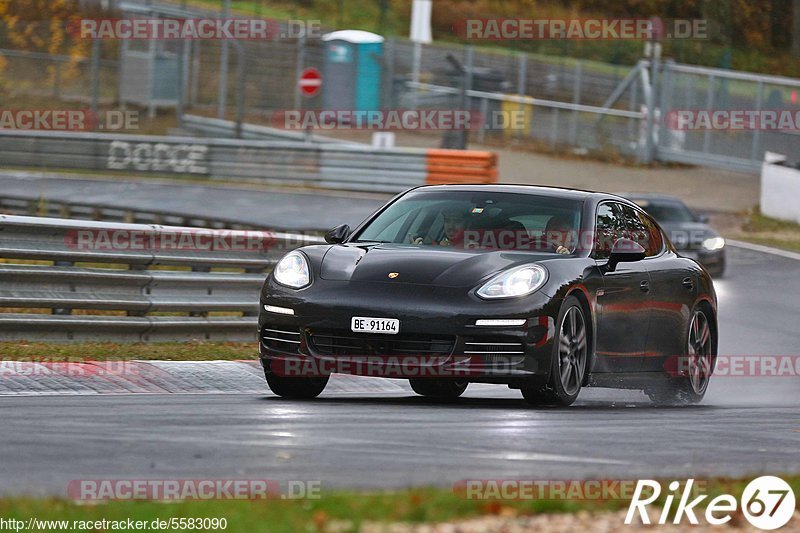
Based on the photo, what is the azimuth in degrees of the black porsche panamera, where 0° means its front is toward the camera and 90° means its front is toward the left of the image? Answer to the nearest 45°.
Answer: approximately 45°

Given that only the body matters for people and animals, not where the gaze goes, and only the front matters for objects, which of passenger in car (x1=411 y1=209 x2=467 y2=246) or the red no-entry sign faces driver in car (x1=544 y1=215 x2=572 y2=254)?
the red no-entry sign

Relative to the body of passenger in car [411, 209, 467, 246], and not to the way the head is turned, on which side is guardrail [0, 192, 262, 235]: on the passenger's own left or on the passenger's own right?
on the passenger's own right

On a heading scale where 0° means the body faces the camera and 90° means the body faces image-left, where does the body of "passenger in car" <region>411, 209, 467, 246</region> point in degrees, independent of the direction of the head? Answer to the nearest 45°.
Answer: approximately 45°

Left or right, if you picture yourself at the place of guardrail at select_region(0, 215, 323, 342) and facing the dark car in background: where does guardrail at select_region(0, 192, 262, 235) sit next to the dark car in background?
left

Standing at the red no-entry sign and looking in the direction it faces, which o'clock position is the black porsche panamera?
The black porsche panamera is roughly at 12 o'clock from the red no-entry sign.

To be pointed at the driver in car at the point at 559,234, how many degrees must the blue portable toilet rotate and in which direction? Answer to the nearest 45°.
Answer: approximately 45° to its left

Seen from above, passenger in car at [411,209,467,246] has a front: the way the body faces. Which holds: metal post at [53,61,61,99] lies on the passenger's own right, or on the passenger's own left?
on the passenger's own right

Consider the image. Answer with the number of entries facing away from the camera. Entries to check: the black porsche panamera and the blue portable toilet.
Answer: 0

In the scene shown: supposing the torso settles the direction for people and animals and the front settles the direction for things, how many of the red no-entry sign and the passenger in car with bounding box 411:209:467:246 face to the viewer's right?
0
